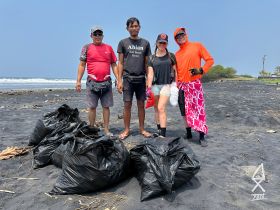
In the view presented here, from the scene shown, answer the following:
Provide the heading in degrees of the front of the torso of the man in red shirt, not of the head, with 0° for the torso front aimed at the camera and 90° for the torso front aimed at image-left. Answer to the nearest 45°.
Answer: approximately 0°

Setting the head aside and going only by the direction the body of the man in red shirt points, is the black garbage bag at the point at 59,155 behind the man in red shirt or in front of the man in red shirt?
in front

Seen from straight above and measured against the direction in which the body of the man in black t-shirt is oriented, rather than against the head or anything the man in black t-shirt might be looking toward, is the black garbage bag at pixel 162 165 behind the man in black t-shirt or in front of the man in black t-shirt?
in front

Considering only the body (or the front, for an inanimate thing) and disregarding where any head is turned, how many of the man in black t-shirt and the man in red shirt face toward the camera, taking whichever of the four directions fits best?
2

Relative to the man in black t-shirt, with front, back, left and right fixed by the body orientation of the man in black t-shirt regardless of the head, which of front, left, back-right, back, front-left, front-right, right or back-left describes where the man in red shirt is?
right

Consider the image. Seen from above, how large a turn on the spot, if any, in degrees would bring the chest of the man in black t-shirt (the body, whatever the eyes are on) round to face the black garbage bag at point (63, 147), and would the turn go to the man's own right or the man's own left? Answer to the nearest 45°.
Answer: approximately 45° to the man's own right
